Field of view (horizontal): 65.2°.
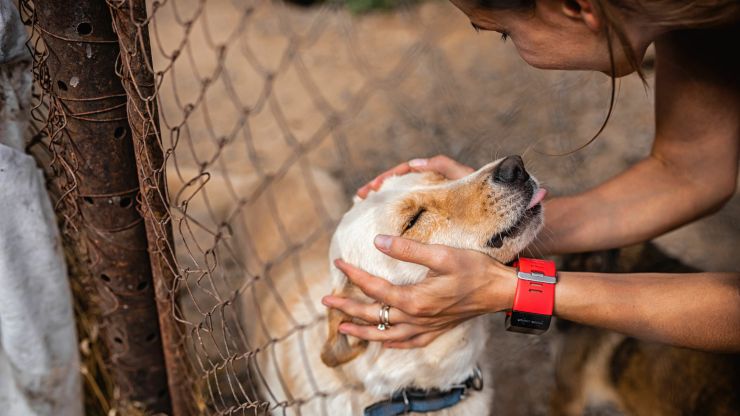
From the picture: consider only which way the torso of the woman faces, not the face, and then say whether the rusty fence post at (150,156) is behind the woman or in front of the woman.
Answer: in front

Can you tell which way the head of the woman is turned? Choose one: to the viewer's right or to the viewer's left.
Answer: to the viewer's left

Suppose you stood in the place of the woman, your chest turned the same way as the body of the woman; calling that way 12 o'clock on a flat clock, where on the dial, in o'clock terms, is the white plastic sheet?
The white plastic sheet is roughly at 12 o'clock from the woman.

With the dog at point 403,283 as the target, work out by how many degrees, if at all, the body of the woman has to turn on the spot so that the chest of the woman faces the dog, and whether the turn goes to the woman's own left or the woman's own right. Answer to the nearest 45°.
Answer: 0° — they already face it

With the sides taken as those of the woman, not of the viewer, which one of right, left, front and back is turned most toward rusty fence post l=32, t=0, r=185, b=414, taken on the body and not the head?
front

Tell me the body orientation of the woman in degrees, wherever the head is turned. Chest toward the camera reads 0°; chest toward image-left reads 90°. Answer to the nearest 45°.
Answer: approximately 90°
